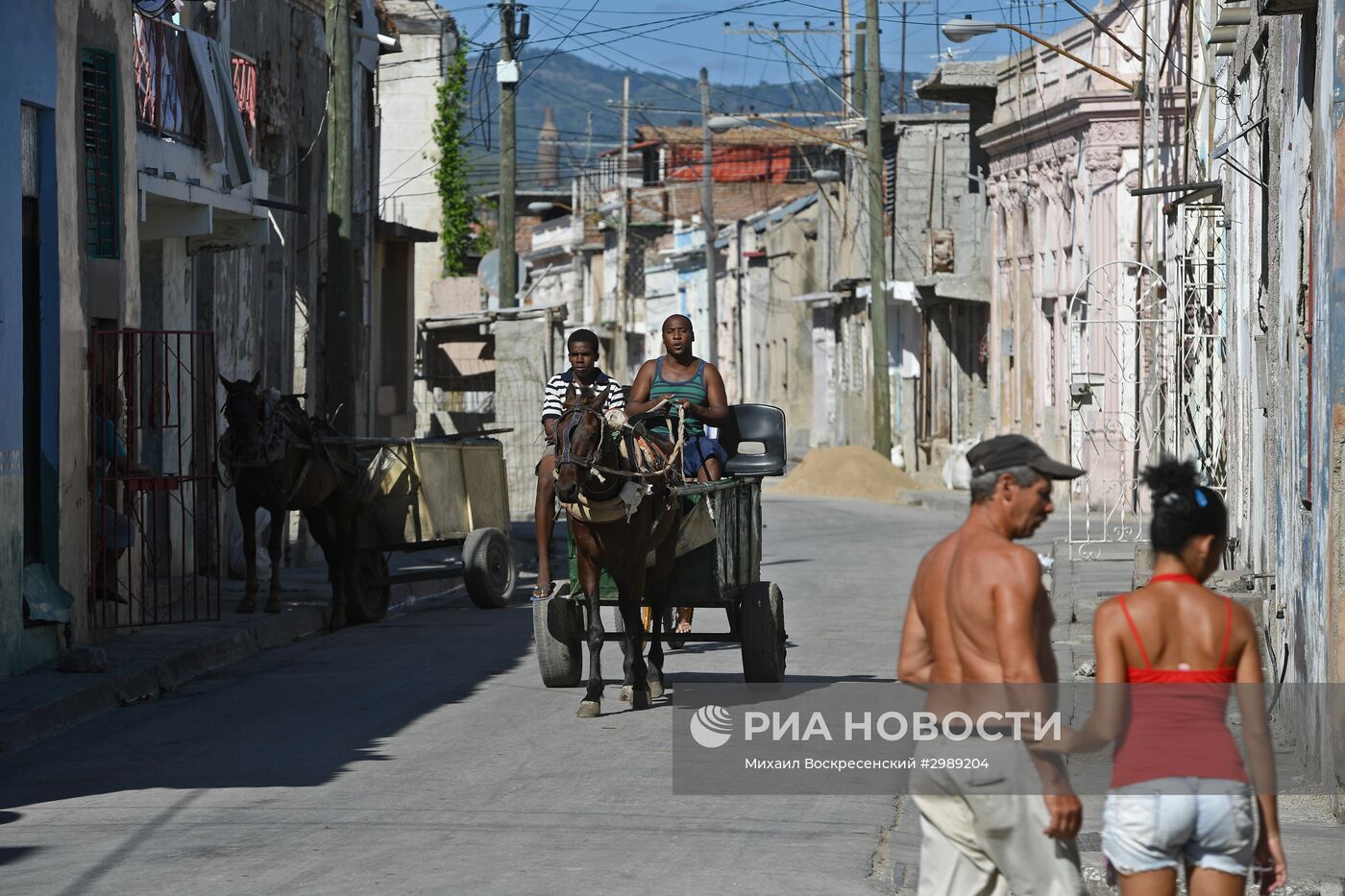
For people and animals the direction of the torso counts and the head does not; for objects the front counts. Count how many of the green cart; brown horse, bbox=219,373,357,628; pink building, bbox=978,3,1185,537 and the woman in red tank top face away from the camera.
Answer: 1

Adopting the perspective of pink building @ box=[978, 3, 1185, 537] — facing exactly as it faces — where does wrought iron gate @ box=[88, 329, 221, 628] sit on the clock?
The wrought iron gate is roughly at 11 o'clock from the pink building.

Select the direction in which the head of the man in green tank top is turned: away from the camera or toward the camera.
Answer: toward the camera

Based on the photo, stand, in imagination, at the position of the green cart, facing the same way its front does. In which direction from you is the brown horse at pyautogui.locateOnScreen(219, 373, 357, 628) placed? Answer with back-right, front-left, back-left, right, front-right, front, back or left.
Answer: back-right

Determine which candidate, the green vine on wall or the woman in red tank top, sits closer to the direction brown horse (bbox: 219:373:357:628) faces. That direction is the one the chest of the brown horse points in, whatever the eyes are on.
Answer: the woman in red tank top

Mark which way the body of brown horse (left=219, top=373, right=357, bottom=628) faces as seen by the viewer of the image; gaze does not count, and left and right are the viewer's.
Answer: facing the viewer and to the left of the viewer

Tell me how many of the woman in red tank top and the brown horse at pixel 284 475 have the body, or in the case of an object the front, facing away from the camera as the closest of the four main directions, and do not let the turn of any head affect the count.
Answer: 1

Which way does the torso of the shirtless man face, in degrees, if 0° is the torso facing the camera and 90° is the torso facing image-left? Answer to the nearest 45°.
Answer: approximately 225°

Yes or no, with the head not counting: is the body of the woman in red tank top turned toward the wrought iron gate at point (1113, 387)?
yes

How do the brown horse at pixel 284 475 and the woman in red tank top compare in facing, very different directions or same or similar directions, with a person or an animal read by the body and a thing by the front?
very different directions

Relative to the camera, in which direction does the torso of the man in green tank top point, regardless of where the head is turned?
toward the camera

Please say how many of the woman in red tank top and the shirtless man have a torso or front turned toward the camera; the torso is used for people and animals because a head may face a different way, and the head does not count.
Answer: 0

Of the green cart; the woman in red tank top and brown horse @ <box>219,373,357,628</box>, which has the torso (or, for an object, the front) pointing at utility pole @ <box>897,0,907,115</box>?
the woman in red tank top

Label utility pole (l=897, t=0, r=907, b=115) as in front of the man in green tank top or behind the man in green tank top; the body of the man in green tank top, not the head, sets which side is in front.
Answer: behind

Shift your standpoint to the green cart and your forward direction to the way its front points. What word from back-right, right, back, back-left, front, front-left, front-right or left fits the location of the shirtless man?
front

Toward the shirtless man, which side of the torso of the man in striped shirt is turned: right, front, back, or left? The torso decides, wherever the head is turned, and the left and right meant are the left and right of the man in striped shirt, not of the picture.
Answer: front

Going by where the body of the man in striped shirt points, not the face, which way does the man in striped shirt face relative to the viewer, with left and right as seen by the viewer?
facing the viewer

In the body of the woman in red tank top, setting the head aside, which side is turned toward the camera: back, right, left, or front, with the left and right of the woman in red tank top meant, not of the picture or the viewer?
back

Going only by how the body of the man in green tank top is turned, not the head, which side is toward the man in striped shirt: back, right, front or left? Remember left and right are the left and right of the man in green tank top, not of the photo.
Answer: right
